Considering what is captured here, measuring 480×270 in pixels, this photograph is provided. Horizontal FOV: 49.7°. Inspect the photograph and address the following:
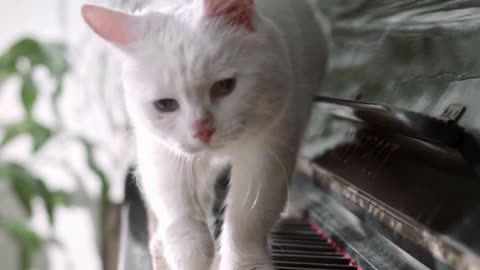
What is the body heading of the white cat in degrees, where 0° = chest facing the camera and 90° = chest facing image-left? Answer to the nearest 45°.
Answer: approximately 0°
